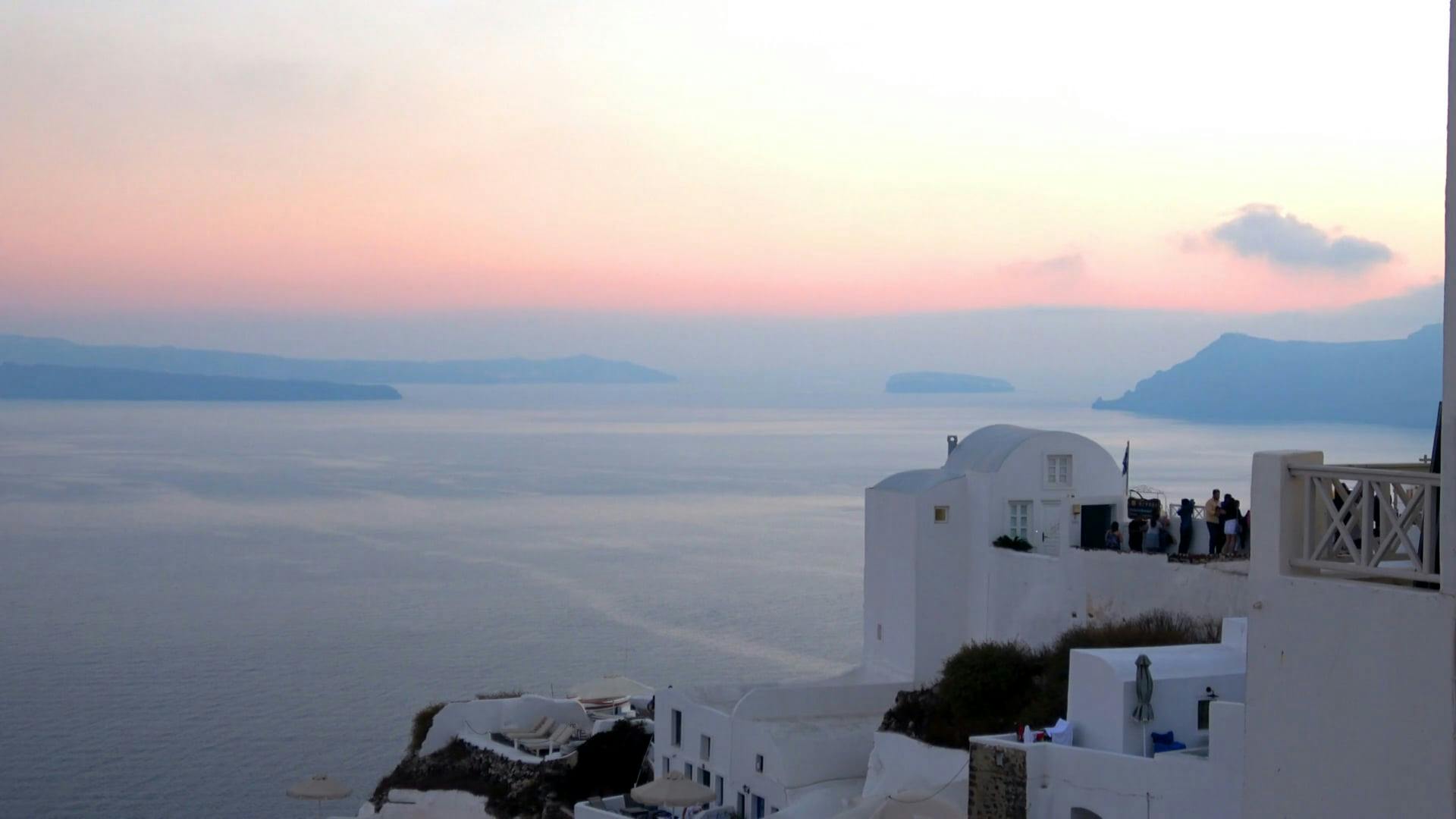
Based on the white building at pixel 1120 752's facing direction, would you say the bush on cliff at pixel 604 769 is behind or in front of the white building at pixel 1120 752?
behind

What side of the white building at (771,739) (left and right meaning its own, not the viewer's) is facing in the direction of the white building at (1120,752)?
left

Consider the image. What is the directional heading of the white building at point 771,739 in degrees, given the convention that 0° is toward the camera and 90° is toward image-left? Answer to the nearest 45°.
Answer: approximately 45°

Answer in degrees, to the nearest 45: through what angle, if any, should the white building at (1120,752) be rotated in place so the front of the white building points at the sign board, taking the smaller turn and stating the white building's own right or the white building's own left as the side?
approximately 135° to the white building's own left

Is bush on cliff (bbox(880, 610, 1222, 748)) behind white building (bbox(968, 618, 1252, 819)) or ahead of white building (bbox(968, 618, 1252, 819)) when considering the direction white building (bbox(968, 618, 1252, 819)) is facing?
behind

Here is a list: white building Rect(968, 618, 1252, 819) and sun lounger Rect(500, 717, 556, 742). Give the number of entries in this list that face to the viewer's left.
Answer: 1

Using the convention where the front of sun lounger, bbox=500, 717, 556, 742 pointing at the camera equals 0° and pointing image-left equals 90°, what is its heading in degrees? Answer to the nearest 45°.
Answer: approximately 90°

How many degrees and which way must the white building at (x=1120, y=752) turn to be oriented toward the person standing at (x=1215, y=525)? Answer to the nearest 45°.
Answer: approximately 135° to its left

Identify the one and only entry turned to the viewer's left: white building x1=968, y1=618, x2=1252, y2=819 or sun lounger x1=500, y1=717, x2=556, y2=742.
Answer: the sun lounger

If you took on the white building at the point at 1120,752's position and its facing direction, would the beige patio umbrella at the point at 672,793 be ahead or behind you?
behind
